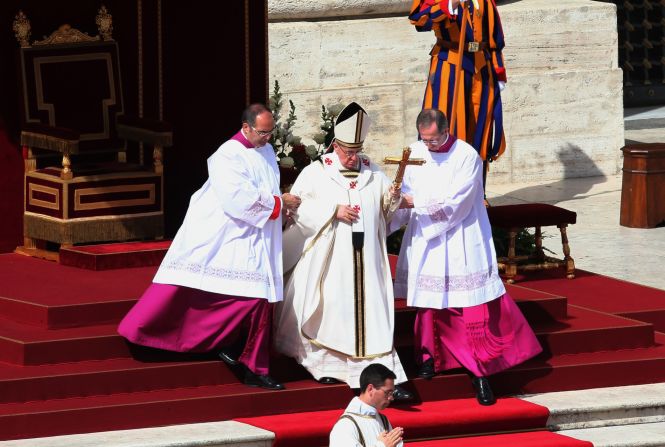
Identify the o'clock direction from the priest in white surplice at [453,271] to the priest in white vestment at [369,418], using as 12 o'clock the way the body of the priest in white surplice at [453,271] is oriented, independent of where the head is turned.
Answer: the priest in white vestment at [369,418] is roughly at 11 o'clock from the priest in white surplice at [453,271].

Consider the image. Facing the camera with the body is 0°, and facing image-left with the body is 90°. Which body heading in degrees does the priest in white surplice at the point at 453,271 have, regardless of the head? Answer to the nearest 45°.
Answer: approximately 45°

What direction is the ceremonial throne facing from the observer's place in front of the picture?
facing the viewer and to the right of the viewer

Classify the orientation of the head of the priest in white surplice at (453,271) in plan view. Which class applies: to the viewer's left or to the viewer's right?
to the viewer's left

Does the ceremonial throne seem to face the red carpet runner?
yes

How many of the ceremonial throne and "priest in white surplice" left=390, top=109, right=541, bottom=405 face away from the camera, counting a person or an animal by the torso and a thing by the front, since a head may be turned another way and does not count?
0

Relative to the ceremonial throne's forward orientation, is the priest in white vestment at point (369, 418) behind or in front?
in front

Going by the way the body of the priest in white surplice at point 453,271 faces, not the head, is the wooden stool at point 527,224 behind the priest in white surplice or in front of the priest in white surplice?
behind
